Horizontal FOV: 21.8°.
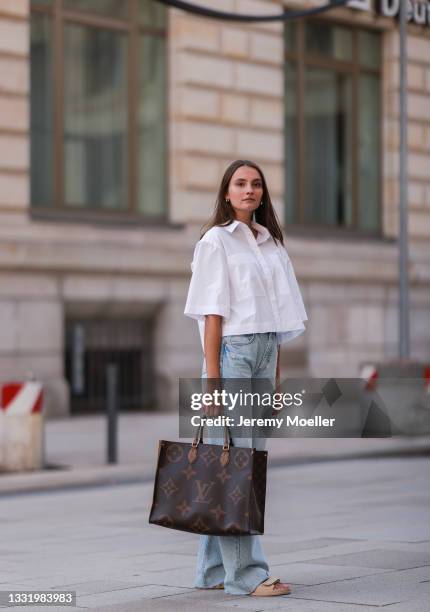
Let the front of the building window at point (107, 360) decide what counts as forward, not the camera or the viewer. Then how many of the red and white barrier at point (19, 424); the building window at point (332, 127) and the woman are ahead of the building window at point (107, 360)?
2

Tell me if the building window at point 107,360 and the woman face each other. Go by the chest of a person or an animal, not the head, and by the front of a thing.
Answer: no

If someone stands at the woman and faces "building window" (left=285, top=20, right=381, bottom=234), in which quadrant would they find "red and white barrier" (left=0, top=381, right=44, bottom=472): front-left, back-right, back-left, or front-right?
front-left

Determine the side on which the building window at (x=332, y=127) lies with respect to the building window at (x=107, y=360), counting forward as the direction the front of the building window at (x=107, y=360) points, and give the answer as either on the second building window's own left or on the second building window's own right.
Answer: on the second building window's own left

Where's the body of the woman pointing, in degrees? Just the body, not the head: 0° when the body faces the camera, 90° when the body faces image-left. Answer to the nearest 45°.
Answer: approximately 315°

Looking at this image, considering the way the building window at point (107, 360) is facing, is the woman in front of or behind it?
in front

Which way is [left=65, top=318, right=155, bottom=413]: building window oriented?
toward the camera

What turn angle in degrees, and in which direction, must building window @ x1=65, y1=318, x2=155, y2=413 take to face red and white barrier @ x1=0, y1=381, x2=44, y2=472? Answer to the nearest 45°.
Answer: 0° — it already faces it

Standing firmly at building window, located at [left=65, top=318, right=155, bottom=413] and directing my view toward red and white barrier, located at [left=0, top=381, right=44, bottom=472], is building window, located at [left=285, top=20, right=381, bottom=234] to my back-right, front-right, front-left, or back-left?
back-left

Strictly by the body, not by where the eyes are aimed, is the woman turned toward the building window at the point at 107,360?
no

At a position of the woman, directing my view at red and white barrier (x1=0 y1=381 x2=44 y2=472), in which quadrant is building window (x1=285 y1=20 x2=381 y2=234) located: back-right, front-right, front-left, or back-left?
front-right

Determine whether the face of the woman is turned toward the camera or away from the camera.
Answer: toward the camera

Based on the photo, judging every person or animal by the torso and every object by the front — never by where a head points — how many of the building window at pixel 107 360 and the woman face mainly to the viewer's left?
0
